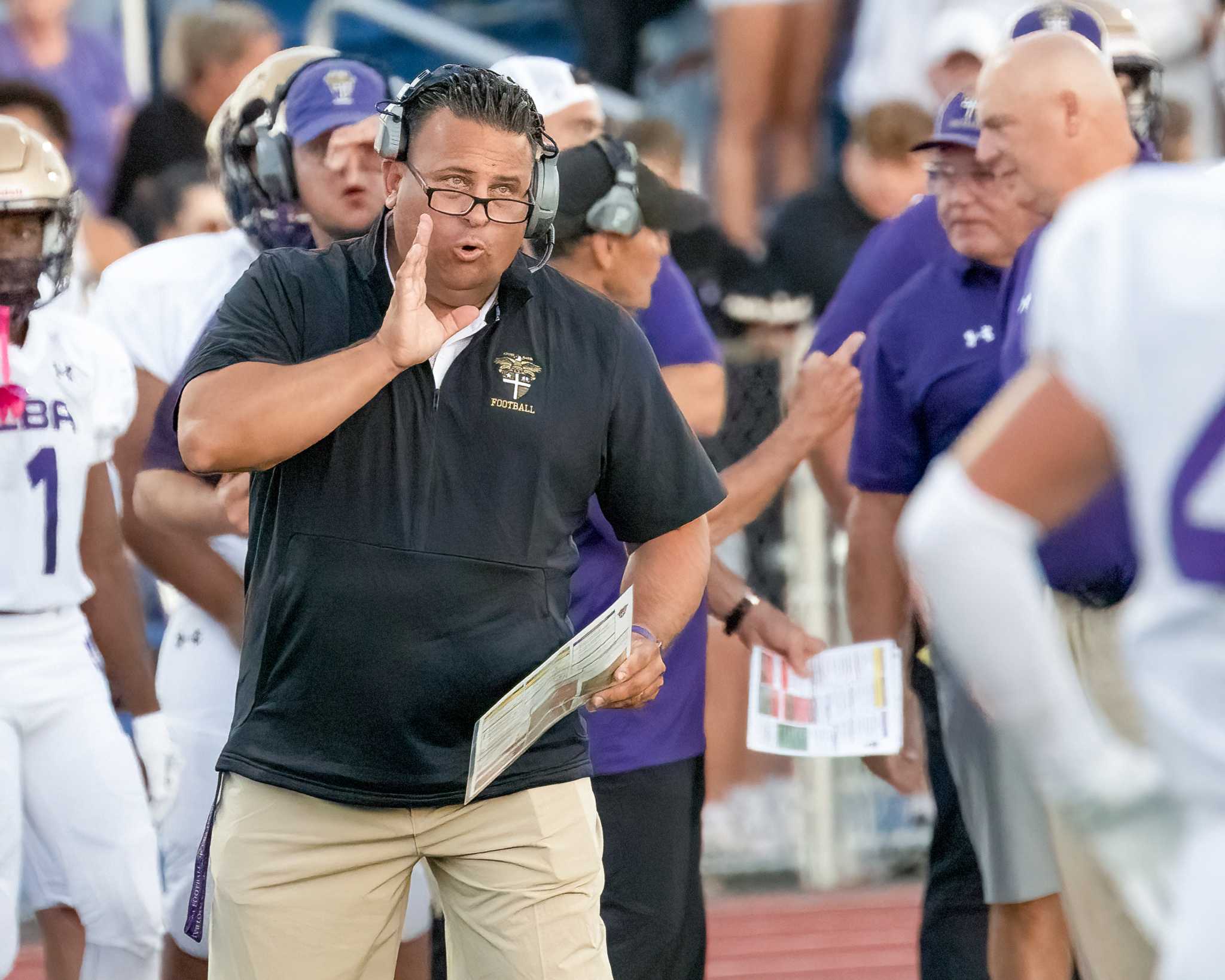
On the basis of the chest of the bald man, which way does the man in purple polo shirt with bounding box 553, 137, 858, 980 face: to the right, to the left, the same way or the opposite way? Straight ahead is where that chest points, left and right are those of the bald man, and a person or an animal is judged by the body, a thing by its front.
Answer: the opposite way

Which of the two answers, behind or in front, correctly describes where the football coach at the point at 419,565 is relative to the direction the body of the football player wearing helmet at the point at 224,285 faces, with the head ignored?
in front

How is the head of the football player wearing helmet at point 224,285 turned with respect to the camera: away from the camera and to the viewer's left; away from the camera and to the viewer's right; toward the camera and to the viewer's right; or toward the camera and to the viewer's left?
toward the camera and to the viewer's right

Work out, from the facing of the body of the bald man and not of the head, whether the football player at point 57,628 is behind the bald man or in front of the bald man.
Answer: in front

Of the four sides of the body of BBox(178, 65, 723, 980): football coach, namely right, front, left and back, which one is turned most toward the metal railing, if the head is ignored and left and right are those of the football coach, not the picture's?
back

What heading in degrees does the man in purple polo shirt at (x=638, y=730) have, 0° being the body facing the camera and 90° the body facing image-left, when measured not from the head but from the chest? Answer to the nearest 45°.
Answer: approximately 270°

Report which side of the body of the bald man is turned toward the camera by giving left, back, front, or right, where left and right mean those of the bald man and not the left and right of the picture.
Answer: left

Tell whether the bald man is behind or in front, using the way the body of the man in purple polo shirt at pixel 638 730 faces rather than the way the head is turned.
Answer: in front

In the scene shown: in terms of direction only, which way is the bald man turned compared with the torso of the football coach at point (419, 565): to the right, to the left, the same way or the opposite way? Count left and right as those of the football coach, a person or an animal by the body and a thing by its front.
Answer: to the right

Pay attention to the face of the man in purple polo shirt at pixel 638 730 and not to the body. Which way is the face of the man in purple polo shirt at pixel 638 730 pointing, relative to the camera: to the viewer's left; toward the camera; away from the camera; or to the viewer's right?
to the viewer's right

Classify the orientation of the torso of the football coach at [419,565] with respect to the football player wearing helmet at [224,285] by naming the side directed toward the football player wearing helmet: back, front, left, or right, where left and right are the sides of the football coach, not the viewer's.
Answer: back

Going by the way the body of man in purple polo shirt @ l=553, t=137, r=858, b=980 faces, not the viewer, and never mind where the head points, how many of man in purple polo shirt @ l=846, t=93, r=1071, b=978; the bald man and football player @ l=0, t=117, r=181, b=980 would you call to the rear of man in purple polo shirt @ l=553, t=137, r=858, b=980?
1

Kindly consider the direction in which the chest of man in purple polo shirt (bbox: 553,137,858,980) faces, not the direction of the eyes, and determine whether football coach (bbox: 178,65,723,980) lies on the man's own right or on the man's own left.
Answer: on the man's own right

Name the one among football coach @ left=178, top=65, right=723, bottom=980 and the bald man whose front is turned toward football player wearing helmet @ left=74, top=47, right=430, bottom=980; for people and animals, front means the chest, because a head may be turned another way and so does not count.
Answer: the bald man

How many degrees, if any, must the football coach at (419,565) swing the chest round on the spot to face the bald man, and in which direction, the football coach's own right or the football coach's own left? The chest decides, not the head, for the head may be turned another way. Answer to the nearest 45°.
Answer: approximately 90° to the football coach's own left

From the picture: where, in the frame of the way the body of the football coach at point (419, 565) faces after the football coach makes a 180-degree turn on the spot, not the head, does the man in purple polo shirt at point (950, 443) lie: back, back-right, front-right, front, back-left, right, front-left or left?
front-right
